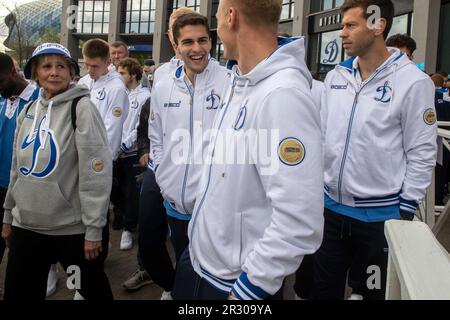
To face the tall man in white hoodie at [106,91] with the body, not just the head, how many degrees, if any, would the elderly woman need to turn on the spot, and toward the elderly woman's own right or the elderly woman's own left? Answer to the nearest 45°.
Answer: approximately 135° to the elderly woman's own right

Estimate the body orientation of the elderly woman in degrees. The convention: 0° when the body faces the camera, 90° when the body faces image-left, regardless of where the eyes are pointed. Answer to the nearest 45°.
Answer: approximately 45°

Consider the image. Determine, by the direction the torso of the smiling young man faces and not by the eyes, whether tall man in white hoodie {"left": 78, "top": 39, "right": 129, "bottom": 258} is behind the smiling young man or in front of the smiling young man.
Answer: behind

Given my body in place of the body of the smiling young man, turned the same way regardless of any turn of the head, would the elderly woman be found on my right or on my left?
on my right

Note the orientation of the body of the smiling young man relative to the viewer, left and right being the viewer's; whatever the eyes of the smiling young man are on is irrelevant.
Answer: facing the viewer

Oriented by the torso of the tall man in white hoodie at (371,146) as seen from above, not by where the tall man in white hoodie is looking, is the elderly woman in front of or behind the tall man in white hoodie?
in front

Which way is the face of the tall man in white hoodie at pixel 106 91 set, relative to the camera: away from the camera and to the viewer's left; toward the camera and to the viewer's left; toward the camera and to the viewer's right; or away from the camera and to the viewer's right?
toward the camera and to the viewer's left

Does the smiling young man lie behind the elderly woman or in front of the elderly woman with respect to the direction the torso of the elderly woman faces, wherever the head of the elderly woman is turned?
behind

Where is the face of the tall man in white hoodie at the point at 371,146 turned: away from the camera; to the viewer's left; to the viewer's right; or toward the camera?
to the viewer's left

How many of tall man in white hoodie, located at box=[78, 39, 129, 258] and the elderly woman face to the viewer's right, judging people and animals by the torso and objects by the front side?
0

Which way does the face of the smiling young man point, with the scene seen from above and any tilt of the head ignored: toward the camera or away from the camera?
toward the camera

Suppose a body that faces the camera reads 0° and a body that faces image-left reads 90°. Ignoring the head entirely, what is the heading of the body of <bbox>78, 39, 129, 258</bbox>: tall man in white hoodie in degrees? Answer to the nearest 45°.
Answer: approximately 45°
